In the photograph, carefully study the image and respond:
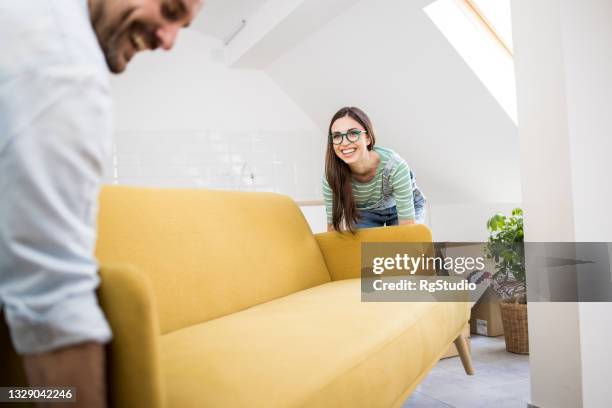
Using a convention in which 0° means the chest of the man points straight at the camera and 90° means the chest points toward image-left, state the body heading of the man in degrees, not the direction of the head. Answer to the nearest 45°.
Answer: approximately 270°

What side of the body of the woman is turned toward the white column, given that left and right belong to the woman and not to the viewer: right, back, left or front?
left

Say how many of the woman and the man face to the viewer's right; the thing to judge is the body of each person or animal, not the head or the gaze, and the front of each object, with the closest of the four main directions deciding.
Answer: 1

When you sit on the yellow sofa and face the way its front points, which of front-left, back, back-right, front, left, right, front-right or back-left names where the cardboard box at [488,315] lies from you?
left

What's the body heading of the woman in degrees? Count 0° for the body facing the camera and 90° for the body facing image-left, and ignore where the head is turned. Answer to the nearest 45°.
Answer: approximately 45°

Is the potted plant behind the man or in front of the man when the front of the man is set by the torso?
in front

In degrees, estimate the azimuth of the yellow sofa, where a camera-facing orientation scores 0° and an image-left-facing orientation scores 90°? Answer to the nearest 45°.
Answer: approximately 315°

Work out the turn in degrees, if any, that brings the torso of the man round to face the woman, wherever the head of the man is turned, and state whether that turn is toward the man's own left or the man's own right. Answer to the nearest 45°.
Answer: approximately 45° to the man's own left
